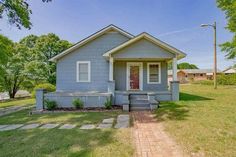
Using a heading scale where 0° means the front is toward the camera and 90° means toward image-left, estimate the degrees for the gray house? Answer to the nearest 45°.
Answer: approximately 0°

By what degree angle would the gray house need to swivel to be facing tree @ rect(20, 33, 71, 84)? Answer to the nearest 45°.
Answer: approximately 135° to its right

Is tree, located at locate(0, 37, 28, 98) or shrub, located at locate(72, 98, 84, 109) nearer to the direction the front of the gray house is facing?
the shrub

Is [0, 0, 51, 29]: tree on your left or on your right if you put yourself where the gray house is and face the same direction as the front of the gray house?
on your right

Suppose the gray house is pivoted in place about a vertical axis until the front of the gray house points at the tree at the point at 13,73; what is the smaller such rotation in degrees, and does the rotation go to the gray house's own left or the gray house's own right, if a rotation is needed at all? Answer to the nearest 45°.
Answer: approximately 135° to the gray house's own right

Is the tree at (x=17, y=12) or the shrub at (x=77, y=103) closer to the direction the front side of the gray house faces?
the shrub

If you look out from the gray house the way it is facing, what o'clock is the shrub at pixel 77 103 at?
The shrub is roughly at 1 o'clock from the gray house.

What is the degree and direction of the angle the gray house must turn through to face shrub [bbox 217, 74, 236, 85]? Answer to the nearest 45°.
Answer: approximately 135° to its left

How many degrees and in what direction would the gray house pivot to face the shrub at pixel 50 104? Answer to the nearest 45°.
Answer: approximately 45° to its right
